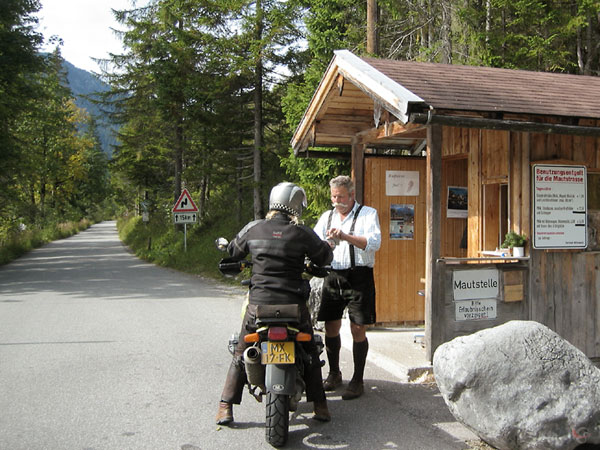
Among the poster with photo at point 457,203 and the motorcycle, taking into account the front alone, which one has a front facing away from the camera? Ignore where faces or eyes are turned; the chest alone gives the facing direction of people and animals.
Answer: the motorcycle

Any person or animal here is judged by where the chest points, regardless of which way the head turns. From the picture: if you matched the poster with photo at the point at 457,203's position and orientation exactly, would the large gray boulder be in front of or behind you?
in front

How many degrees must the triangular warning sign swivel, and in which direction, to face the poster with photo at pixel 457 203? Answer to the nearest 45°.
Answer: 0° — it already faces it

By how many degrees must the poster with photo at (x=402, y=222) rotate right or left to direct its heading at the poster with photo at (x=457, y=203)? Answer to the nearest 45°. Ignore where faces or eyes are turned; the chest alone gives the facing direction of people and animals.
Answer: approximately 90° to its left

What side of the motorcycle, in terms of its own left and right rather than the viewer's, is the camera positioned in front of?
back

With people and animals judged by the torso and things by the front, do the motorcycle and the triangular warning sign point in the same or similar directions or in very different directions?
very different directions

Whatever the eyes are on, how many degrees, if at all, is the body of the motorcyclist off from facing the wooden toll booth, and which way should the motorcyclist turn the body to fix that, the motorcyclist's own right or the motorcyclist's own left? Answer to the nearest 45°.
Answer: approximately 45° to the motorcyclist's own right

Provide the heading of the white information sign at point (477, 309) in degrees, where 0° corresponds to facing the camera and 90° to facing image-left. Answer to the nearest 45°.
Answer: approximately 0°

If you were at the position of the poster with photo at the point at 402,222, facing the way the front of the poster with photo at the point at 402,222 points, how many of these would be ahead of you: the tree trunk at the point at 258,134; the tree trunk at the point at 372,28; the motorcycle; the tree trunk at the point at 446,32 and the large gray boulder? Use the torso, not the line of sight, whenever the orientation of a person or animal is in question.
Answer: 2

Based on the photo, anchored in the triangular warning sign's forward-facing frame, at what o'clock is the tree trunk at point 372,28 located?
The tree trunk is roughly at 11 o'clock from the triangular warning sign.

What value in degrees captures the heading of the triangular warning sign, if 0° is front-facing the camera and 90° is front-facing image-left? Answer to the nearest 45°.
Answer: approximately 0°

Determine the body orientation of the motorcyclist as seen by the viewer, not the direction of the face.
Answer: away from the camera

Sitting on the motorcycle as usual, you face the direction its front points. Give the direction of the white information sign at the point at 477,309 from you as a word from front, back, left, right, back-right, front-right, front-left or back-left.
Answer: front-right

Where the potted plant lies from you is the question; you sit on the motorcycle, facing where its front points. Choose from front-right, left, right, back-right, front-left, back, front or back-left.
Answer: front-right

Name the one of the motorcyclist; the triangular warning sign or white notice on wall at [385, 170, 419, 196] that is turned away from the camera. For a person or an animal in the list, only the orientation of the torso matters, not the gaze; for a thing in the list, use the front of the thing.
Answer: the motorcyclist
